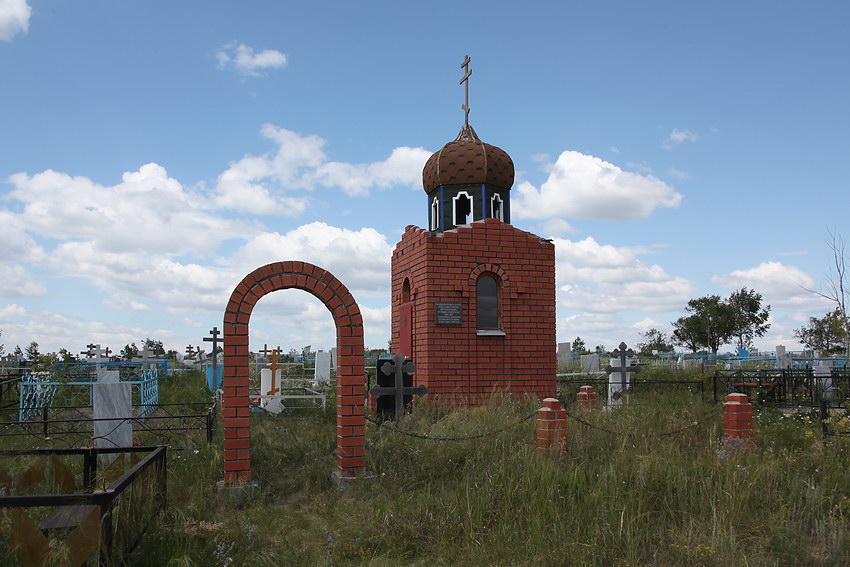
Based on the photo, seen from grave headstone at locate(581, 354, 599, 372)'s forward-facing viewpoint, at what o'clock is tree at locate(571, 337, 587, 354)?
The tree is roughly at 6 o'clock from the grave headstone.

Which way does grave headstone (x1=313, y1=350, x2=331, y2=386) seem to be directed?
toward the camera

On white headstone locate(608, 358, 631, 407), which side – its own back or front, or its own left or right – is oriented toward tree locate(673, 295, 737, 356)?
back

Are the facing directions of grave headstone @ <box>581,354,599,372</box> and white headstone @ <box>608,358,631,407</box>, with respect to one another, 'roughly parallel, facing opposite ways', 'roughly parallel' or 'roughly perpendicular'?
roughly parallel

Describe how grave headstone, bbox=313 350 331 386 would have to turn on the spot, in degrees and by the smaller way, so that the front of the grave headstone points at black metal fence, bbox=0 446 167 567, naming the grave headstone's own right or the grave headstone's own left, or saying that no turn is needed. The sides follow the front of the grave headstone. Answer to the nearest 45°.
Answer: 0° — it already faces it

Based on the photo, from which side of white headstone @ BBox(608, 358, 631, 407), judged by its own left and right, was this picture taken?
front

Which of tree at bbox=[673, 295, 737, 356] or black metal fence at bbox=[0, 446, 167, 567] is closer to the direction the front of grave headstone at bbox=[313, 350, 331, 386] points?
the black metal fence

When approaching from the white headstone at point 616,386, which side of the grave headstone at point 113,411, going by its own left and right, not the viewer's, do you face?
left

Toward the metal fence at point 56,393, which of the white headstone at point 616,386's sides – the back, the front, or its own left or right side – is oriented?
right

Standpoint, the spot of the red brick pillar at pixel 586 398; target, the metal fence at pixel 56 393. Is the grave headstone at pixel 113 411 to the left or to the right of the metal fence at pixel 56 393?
left

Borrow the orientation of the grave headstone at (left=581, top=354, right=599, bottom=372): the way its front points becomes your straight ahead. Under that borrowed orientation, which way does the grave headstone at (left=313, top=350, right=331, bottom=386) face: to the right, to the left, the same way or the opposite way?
the same way

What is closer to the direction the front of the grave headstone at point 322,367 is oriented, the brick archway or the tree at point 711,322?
the brick archway
